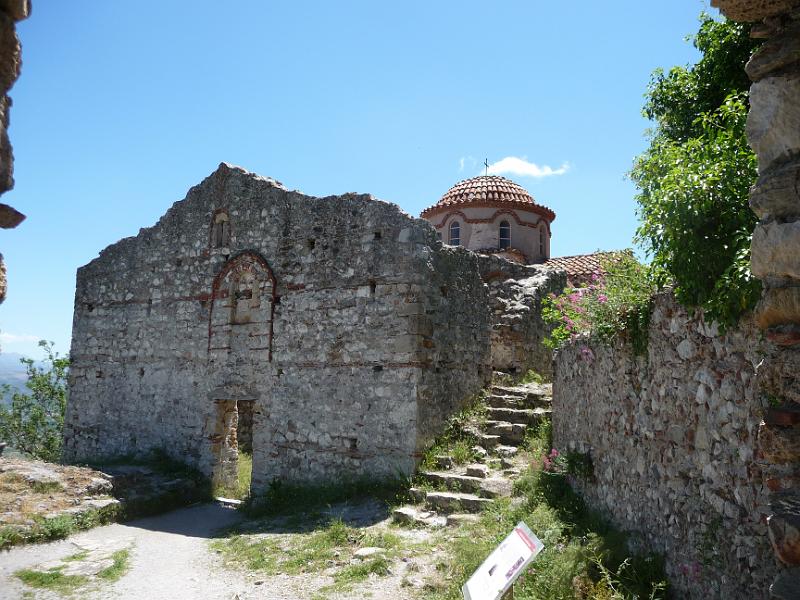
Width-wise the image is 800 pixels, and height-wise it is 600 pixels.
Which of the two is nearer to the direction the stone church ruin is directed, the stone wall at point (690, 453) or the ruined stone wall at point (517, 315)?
the stone wall

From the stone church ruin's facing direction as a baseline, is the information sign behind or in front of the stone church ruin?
in front

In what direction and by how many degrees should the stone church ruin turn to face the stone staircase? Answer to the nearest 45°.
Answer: approximately 45° to its left

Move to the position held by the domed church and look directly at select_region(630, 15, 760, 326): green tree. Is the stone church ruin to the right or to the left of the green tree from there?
right

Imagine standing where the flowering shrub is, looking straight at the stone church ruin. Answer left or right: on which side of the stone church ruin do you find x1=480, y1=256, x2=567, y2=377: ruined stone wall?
right

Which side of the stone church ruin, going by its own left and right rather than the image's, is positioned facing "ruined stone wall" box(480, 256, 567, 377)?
left

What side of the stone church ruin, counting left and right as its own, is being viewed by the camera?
front

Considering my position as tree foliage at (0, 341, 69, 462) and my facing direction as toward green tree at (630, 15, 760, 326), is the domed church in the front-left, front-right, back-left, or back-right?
front-left

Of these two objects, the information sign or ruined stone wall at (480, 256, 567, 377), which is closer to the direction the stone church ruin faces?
the information sign

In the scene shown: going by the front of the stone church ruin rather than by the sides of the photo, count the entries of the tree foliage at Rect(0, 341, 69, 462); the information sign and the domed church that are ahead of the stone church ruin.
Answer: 1
